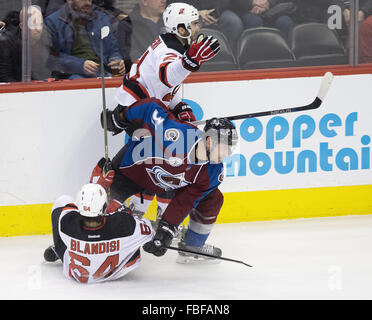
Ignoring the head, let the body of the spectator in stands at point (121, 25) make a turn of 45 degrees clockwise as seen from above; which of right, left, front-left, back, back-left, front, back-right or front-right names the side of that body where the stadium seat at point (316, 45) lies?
back-left

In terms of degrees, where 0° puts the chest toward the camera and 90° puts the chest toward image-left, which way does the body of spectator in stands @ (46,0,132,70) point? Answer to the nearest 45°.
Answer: approximately 0°

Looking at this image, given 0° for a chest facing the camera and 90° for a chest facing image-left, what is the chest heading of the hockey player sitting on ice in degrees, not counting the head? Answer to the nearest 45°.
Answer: approximately 180°

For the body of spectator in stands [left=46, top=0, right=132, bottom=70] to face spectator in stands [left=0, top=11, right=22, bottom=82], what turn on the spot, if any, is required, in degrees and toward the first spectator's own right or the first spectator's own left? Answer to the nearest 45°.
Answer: approximately 90° to the first spectator's own right

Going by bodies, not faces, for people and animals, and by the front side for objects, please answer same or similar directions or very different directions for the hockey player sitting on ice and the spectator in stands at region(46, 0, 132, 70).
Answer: very different directions

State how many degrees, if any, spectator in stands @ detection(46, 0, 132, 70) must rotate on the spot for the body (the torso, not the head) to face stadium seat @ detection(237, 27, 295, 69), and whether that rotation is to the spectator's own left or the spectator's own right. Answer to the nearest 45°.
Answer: approximately 90° to the spectator's own left

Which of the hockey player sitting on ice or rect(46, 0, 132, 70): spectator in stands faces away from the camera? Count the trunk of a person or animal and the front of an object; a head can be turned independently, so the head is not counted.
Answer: the hockey player sitting on ice

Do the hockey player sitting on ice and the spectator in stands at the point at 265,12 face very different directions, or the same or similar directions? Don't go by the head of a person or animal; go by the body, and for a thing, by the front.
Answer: very different directions
